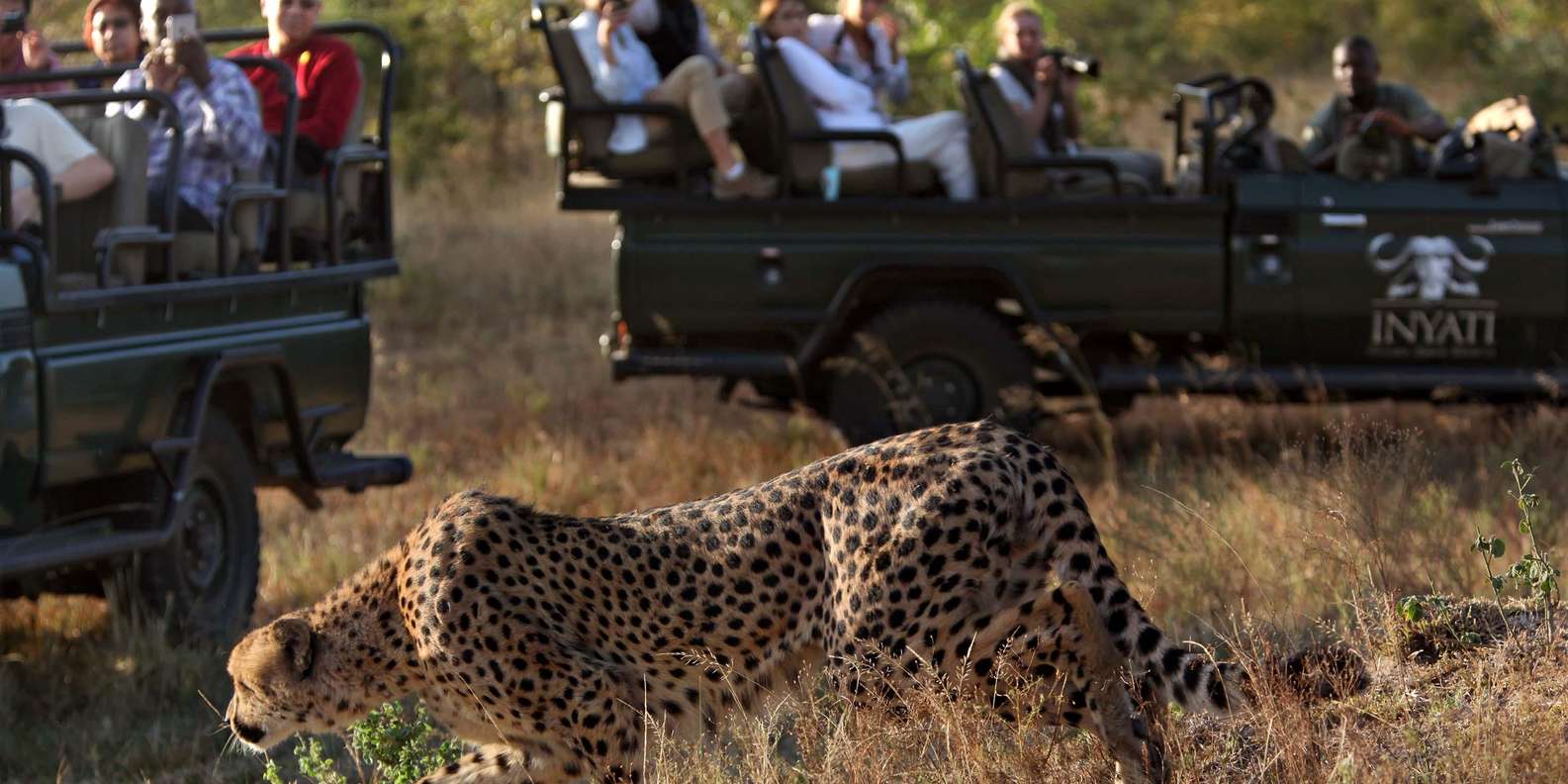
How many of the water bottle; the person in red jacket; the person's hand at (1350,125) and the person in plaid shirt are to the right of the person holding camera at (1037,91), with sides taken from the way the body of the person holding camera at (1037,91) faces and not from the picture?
3

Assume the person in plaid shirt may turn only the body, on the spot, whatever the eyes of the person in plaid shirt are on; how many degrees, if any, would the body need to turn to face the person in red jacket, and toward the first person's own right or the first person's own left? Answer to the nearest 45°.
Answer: approximately 180°

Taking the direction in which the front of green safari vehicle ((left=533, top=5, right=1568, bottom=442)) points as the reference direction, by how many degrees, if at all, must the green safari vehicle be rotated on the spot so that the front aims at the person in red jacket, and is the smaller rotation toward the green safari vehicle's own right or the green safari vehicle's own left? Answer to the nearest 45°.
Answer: approximately 180°

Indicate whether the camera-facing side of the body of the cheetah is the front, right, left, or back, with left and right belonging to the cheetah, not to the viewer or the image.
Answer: left

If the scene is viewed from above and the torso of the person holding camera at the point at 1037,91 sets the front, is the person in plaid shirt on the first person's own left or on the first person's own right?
on the first person's own right

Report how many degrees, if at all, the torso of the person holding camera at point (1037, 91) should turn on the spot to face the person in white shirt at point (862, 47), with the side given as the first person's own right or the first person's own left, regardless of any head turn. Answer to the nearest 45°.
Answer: approximately 135° to the first person's own right

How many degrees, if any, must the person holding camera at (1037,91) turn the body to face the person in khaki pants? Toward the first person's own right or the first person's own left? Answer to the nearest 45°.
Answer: approximately 90° to the first person's own right

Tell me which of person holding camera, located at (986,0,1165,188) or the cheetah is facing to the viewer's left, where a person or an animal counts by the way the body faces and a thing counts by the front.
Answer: the cheetah

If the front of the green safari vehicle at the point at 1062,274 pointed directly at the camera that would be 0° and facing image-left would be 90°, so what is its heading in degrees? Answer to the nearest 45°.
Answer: approximately 270°

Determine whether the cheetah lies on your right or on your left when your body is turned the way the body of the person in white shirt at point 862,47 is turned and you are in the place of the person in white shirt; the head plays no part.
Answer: on your right

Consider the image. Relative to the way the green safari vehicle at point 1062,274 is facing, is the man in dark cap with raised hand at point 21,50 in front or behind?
behind
